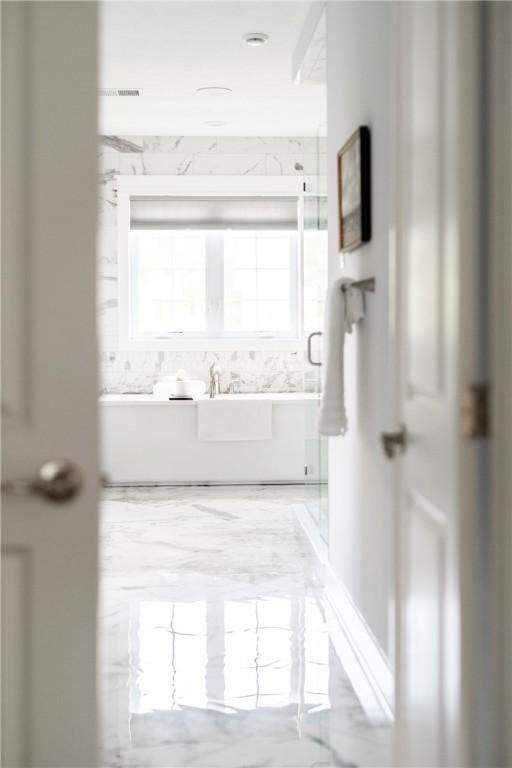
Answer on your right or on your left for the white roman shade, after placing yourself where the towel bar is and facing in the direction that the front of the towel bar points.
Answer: on your right

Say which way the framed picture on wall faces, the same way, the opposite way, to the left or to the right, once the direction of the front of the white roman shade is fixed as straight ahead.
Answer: to the right

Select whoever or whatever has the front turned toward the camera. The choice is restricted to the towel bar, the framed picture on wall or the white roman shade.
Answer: the white roman shade

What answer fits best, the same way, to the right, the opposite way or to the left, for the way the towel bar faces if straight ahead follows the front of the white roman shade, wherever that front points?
to the right

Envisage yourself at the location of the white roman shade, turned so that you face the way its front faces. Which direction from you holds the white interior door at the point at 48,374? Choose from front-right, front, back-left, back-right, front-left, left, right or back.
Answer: front

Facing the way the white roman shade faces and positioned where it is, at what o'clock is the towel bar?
The towel bar is roughly at 12 o'clock from the white roman shade.

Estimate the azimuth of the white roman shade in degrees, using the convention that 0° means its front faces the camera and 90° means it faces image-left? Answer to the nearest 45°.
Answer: approximately 0°

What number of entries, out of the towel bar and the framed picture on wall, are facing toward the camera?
0

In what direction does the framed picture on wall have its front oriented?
to the viewer's left

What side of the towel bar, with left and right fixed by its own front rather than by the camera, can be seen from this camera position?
left

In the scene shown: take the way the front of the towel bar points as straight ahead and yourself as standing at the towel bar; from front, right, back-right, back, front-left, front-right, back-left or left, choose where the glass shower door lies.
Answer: right

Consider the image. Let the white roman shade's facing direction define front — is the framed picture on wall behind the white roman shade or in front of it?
in front

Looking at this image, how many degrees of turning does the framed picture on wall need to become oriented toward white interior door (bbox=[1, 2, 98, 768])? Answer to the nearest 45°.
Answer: approximately 90° to its left
